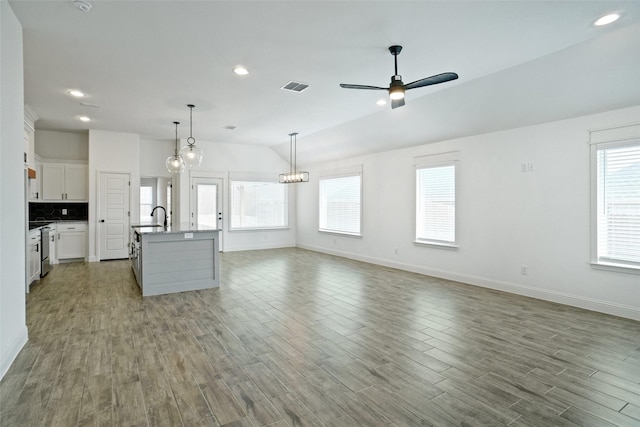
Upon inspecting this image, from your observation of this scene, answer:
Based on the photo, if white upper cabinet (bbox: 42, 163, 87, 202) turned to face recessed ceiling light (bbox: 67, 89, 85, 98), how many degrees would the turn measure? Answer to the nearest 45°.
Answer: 0° — it already faces it

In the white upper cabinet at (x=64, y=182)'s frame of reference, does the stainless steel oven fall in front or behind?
in front

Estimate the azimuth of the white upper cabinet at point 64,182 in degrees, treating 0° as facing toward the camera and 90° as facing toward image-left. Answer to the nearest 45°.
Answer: approximately 0°

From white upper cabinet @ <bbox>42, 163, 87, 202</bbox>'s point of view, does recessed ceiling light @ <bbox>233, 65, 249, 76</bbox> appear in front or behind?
in front

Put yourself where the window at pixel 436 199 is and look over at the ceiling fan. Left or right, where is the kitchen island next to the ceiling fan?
right

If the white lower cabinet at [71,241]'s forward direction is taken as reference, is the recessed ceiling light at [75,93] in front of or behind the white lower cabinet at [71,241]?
in front

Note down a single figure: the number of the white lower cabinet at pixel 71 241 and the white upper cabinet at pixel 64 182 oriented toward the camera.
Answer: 2

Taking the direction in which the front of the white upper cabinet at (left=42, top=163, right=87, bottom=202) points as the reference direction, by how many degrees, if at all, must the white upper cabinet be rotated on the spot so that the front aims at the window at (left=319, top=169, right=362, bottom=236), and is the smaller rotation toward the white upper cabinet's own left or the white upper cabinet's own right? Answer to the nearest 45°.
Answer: approximately 45° to the white upper cabinet's own left

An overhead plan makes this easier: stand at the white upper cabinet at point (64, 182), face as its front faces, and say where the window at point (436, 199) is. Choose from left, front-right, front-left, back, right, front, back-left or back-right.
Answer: front-left
